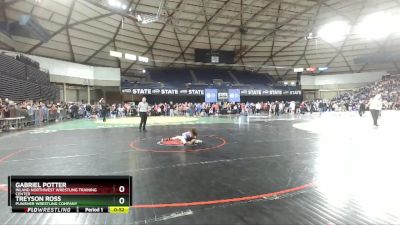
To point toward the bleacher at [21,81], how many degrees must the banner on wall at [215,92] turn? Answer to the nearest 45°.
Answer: approximately 45° to its right

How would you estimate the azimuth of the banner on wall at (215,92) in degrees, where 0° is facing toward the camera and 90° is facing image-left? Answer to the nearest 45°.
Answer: approximately 0°

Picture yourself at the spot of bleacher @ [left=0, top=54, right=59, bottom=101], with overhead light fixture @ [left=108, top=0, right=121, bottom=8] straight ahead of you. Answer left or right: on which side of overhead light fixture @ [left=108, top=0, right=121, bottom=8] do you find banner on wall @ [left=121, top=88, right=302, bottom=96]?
left

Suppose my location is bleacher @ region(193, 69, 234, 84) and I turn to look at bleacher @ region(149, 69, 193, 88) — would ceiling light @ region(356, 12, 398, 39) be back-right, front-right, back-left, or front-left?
back-left

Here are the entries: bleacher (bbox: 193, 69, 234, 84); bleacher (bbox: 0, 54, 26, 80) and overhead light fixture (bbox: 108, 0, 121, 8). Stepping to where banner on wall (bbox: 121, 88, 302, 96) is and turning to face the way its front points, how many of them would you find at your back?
1

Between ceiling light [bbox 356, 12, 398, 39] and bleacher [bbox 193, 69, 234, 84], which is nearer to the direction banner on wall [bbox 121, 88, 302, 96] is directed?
the ceiling light

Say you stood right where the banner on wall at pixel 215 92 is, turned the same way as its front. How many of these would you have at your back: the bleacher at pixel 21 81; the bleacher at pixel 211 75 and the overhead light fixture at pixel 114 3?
1

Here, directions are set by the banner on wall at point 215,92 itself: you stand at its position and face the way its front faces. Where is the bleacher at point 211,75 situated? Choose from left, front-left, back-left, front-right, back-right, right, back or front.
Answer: back

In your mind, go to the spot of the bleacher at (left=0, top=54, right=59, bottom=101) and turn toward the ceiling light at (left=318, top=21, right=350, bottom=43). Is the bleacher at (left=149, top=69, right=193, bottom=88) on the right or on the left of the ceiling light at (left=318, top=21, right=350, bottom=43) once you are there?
left

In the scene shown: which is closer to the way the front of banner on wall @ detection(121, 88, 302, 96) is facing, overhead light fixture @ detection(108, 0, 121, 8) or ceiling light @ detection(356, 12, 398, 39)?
the overhead light fixture

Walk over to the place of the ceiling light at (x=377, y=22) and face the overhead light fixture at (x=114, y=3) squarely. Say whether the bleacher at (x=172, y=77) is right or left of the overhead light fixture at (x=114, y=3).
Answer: right
